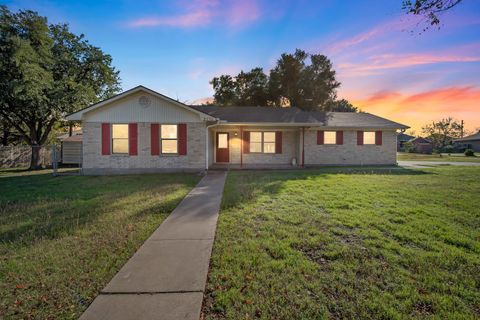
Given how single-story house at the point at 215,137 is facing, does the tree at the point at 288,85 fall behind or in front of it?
behind

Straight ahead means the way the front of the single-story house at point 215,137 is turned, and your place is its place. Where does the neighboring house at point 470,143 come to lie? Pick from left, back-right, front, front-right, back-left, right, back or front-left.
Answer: back-left

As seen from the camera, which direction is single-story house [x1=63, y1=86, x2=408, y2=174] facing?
toward the camera

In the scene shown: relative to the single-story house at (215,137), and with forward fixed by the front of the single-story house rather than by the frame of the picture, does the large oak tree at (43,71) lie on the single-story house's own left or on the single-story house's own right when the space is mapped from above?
on the single-story house's own right

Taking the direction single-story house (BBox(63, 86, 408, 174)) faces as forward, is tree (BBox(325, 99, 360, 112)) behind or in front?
behind
